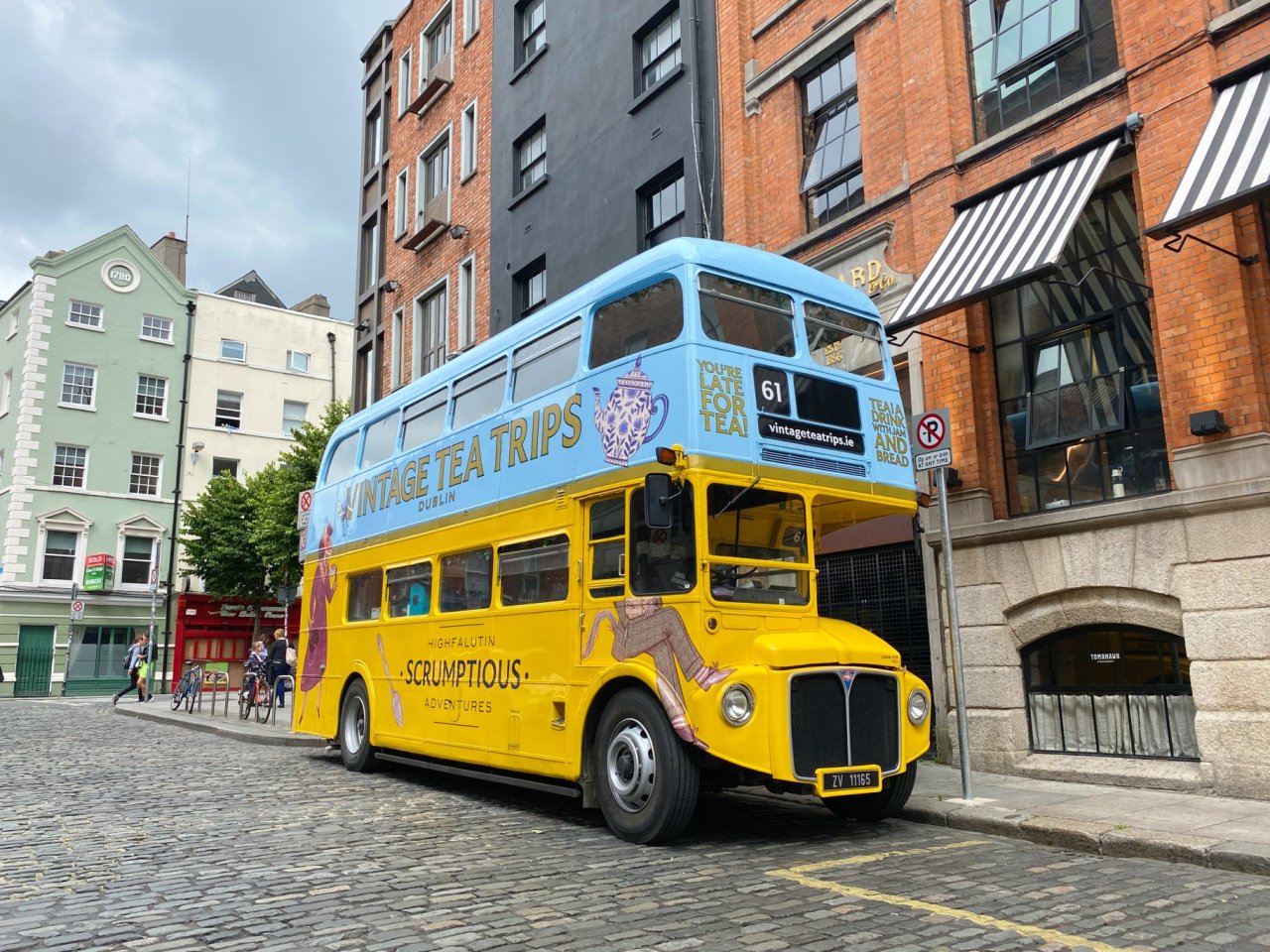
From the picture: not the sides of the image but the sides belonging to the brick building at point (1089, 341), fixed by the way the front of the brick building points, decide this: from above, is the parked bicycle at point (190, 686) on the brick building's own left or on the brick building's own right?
on the brick building's own right

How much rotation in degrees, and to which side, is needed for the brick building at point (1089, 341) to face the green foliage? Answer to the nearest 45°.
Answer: approximately 90° to its right

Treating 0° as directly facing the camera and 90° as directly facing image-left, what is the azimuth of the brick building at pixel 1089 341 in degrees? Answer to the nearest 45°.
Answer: approximately 45°

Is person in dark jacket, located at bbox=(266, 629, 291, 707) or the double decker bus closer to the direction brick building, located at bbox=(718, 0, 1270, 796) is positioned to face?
the double decker bus

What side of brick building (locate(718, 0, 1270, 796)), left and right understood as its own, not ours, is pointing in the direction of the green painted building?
right

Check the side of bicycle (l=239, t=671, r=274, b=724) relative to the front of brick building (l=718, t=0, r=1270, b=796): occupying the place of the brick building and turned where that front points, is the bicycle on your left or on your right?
on your right

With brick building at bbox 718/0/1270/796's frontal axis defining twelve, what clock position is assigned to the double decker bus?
The double decker bus is roughly at 12 o'clock from the brick building.

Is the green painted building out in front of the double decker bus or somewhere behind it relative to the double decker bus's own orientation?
behind

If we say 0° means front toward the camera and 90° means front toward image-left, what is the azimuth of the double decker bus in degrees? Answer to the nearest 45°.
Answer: approximately 315°

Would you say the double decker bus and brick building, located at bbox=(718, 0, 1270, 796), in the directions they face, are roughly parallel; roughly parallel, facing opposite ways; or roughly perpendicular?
roughly perpendicular
